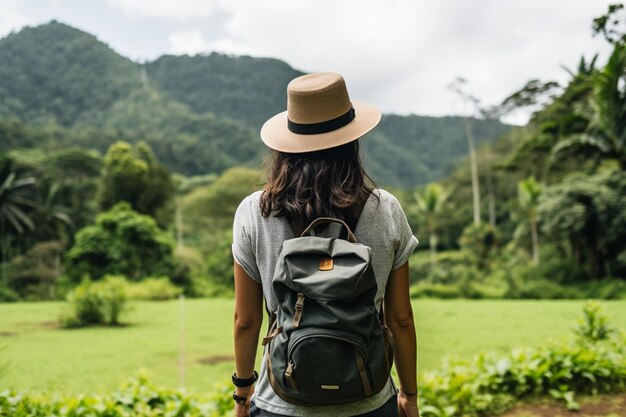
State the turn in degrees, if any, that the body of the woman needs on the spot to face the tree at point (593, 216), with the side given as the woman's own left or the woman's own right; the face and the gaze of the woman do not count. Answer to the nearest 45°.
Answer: approximately 45° to the woman's own right

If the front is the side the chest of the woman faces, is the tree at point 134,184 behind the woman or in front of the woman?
in front

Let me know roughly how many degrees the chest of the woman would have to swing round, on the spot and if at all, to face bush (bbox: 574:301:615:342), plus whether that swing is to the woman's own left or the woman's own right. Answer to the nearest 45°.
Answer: approximately 45° to the woman's own right

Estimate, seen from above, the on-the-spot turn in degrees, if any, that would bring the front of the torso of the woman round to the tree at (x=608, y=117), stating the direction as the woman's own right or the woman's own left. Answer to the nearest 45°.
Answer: approximately 45° to the woman's own right

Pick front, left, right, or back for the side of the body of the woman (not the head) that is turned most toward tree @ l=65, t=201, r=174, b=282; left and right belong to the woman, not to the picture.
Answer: front

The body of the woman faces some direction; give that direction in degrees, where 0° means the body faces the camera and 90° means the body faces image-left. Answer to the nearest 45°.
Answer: approximately 180°

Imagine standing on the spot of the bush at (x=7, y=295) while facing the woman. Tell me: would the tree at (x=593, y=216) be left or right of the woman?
left

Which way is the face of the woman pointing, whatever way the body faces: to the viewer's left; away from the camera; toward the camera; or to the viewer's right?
away from the camera

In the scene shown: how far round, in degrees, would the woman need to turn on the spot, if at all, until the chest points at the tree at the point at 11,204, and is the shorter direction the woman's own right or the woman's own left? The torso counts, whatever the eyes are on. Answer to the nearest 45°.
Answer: approximately 45° to the woman's own left

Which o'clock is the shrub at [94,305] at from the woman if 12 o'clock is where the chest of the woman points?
The shrub is roughly at 11 o'clock from the woman.

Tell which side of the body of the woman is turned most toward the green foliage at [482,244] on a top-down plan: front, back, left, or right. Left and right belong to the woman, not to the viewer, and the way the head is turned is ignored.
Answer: front

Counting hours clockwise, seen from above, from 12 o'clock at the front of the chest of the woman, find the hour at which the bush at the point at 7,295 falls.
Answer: The bush is roughly at 11 o'clock from the woman.
